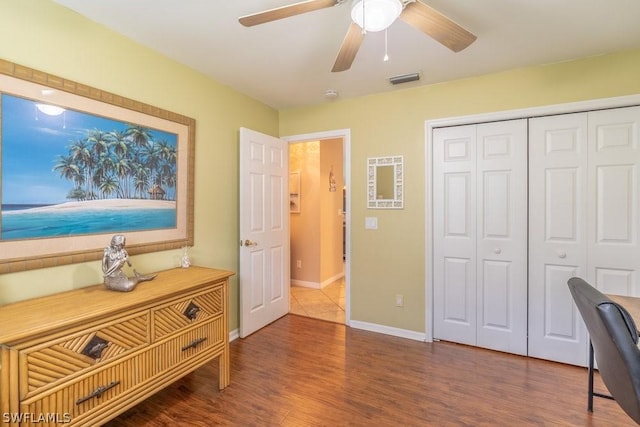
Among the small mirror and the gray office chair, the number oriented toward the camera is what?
1

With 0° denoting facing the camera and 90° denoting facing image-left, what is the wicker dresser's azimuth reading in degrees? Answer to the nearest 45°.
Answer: approximately 315°

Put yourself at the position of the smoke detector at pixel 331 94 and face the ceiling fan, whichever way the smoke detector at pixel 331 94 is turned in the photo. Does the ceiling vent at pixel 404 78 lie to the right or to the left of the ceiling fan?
left

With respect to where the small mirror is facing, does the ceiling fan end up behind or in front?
in front

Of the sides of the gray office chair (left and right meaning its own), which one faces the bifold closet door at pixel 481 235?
left

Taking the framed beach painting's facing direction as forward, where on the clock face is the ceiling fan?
The ceiling fan is roughly at 12 o'clock from the framed beach painting.

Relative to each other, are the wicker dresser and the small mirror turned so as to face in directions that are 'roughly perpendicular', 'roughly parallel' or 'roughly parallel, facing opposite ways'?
roughly perpendicular

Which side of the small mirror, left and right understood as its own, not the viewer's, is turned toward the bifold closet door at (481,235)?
left

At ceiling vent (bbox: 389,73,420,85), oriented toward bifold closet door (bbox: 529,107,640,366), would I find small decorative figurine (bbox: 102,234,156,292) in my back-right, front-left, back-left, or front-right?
back-right
